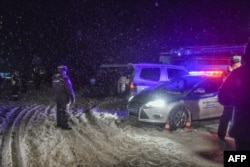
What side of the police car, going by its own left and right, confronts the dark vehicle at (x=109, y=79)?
right

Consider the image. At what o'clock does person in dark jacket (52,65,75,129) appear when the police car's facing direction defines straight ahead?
The person in dark jacket is roughly at 1 o'clock from the police car.

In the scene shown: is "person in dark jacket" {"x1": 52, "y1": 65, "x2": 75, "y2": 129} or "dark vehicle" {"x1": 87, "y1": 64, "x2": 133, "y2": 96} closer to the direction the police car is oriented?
the person in dark jacket

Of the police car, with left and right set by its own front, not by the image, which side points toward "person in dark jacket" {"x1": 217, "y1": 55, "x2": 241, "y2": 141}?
left

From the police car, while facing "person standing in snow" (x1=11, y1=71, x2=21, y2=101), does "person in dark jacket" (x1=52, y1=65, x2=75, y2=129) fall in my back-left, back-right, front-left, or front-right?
front-left

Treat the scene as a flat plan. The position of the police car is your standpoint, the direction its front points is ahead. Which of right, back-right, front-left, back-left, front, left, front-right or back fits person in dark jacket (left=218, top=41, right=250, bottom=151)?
front-left

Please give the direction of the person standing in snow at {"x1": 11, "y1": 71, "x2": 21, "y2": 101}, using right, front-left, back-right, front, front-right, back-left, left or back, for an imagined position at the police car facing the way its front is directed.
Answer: right

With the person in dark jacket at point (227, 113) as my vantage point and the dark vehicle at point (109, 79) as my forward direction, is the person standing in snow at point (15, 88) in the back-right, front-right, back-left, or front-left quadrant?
front-left

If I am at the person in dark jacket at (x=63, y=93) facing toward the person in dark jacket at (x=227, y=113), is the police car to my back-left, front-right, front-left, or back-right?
front-left

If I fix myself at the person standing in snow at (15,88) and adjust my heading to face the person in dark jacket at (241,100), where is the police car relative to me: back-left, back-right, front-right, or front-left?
front-left
